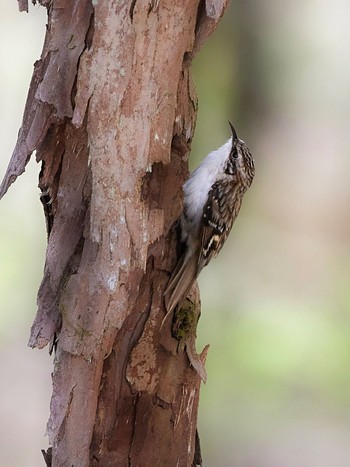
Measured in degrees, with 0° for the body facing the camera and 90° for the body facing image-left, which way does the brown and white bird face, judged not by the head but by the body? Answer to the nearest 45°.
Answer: approximately 90°
